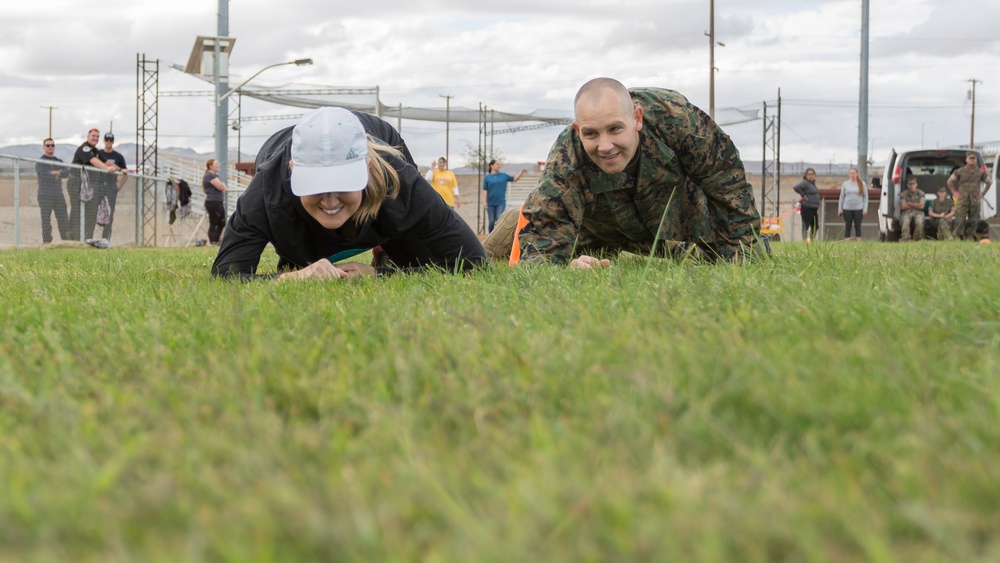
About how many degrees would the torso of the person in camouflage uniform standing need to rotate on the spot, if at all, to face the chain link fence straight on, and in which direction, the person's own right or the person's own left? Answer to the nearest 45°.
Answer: approximately 45° to the person's own right

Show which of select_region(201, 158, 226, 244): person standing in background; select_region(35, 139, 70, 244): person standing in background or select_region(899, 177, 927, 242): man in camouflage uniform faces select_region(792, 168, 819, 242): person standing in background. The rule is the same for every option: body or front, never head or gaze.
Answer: select_region(201, 158, 226, 244): person standing in background

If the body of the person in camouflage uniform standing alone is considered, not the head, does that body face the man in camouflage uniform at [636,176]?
yes

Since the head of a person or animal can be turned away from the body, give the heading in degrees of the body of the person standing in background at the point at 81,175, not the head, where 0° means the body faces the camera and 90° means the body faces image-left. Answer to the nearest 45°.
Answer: approximately 315°

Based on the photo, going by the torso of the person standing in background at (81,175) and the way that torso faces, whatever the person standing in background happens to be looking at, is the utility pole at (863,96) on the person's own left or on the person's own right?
on the person's own left

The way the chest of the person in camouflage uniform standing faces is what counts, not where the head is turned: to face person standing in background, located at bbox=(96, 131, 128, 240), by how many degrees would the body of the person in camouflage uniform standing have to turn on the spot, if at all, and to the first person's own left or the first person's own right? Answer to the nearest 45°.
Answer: approximately 45° to the first person's own right

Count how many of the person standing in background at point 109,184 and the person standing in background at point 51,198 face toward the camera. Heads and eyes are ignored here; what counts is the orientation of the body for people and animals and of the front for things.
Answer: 2

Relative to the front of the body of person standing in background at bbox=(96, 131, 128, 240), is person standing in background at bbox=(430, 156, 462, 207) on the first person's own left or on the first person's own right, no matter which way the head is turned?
on the first person's own left
